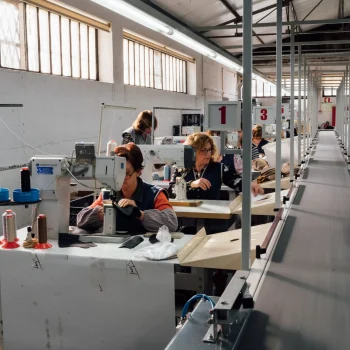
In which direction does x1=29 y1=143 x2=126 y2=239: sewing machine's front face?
away from the camera

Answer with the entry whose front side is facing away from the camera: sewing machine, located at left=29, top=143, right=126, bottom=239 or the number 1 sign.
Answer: the sewing machine

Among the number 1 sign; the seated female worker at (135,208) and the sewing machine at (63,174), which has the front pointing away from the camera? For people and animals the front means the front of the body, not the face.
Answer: the sewing machine

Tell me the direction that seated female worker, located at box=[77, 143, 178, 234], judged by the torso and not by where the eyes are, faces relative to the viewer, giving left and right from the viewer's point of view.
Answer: facing the viewer

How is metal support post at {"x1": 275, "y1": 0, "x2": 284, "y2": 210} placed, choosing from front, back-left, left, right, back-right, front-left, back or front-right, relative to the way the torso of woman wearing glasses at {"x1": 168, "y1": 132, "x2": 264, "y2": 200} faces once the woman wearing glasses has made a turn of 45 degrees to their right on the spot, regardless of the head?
left

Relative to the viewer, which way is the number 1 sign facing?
toward the camera

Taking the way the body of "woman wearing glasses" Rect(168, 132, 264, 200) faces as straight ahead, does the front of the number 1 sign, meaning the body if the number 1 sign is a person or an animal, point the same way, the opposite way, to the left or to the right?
the same way

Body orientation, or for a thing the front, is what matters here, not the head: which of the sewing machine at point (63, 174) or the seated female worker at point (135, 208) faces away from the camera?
the sewing machine

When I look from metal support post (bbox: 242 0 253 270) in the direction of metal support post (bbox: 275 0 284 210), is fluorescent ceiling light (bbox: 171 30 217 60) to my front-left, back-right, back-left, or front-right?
front-left

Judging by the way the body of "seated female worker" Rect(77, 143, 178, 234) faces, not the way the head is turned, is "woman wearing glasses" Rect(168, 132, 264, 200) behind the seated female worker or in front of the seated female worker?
behind

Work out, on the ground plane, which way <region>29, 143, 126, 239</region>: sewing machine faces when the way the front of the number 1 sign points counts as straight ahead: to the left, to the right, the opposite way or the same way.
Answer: the opposite way

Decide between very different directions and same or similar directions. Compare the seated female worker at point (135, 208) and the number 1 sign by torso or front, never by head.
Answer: same or similar directions
